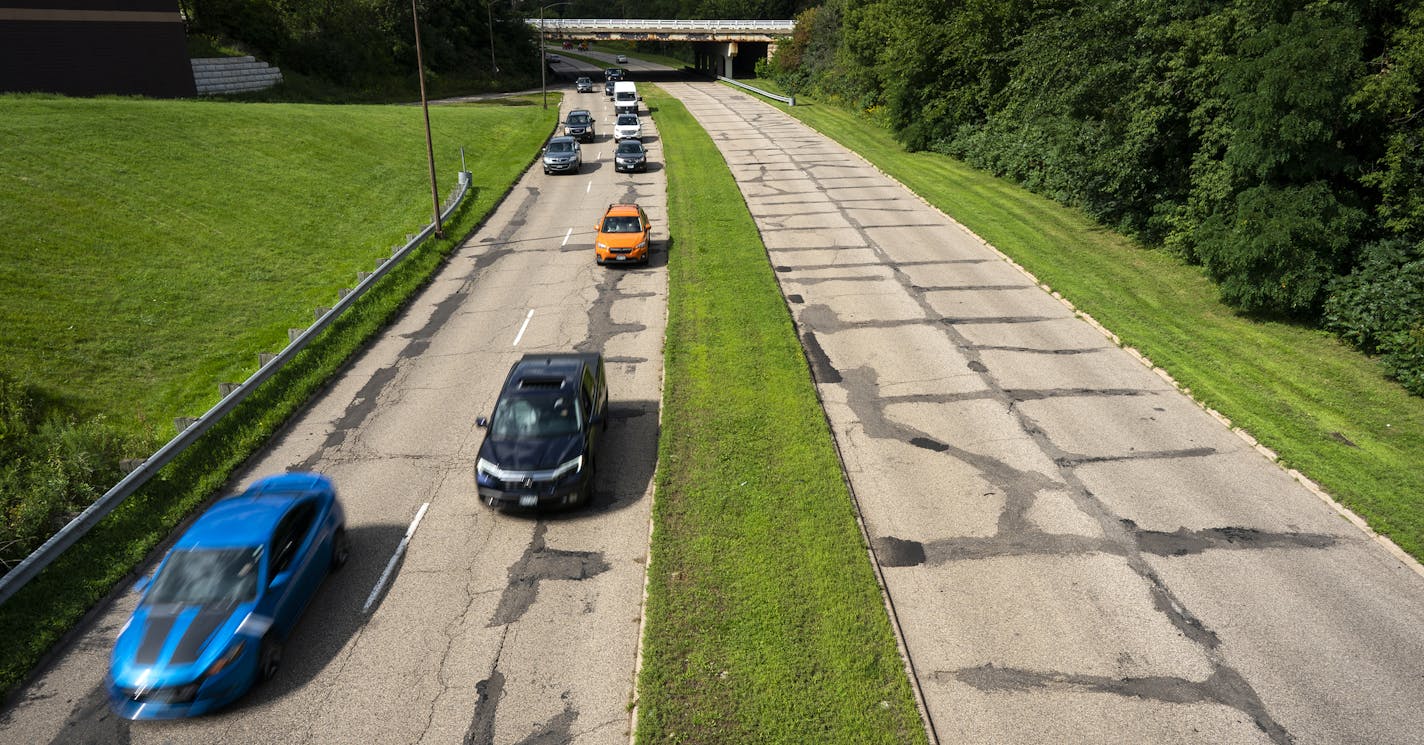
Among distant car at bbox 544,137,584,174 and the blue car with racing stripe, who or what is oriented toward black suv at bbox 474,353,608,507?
the distant car

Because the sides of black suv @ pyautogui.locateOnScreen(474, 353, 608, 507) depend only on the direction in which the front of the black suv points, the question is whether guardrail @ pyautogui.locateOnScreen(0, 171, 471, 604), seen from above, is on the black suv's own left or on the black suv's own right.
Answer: on the black suv's own right

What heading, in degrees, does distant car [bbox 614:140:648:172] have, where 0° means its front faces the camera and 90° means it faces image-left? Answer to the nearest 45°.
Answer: approximately 0°

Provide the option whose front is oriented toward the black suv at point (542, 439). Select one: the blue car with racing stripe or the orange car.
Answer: the orange car

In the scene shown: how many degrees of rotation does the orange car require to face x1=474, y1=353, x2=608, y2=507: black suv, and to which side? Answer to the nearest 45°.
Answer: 0° — it already faces it

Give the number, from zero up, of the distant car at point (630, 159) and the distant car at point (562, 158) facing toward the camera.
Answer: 2

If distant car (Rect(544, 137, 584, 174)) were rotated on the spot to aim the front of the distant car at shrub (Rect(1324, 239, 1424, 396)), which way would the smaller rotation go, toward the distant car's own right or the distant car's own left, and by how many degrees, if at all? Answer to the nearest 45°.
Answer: approximately 45° to the distant car's own left

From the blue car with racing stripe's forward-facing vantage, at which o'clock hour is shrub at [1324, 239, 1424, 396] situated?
The shrub is roughly at 8 o'clock from the blue car with racing stripe.

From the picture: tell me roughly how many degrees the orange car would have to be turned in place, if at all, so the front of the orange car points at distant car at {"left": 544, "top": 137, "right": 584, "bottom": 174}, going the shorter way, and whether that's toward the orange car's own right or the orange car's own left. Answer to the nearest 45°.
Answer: approximately 180°

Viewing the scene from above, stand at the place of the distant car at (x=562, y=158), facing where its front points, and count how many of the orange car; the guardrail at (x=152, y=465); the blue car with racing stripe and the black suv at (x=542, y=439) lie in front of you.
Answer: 4

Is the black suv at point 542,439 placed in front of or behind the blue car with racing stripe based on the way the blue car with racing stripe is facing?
behind

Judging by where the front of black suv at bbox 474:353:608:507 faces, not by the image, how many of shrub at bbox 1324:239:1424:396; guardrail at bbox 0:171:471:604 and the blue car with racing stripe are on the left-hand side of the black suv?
1
